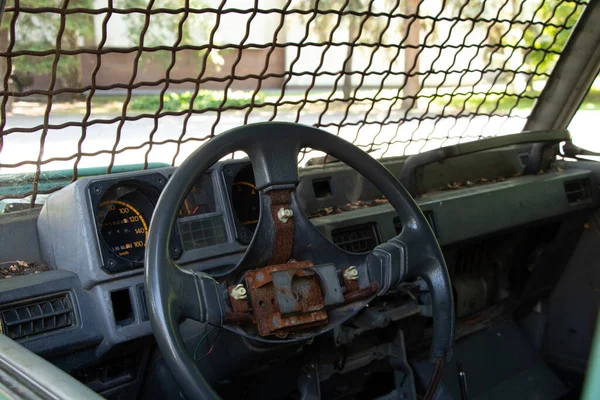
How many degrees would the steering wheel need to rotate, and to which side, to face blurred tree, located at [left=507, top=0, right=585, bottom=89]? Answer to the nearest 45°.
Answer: approximately 135° to its left

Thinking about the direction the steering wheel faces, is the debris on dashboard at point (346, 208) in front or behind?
behind

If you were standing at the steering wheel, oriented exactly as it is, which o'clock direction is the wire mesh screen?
The wire mesh screen is roughly at 6 o'clock from the steering wheel.

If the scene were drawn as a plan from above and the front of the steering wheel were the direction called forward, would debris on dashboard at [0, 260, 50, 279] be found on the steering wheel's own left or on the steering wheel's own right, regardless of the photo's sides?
on the steering wheel's own right

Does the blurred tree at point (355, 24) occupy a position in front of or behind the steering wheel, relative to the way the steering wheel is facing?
behind

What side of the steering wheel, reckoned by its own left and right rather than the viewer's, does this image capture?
front
